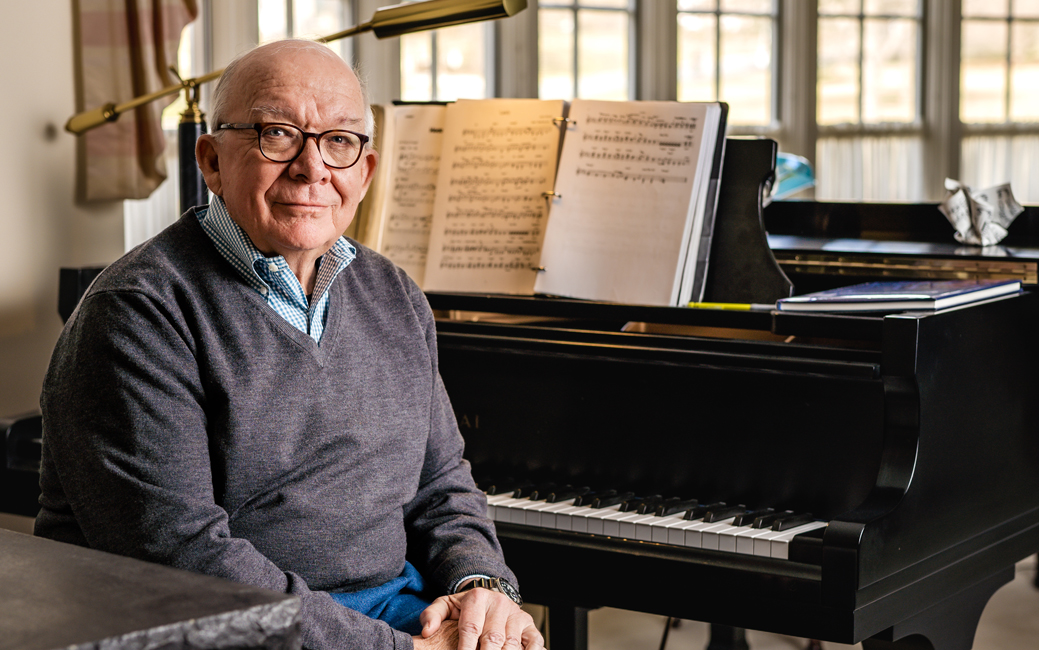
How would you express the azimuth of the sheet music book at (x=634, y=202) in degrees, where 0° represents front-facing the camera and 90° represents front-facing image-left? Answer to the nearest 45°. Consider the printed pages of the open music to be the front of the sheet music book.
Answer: approximately 45°

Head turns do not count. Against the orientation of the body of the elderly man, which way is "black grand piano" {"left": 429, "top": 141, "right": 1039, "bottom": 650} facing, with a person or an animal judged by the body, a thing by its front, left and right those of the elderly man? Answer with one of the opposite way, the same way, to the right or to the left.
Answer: to the right

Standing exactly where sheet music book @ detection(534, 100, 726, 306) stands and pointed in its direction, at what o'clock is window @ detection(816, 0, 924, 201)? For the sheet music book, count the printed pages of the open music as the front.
The window is roughly at 5 o'clock from the sheet music book.

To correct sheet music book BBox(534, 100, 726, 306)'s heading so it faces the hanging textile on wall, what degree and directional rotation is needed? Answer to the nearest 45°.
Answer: approximately 90° to its right

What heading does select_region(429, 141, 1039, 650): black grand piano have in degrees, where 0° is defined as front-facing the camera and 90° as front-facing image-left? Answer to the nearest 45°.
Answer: approximately 45°

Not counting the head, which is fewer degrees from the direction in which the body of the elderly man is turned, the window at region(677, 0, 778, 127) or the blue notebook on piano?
the blue notebook on piano

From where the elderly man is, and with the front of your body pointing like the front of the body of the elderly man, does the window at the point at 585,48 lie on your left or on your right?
on your left

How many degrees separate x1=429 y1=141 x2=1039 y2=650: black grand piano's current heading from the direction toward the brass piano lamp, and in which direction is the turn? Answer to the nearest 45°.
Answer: approximately 90° to its right
